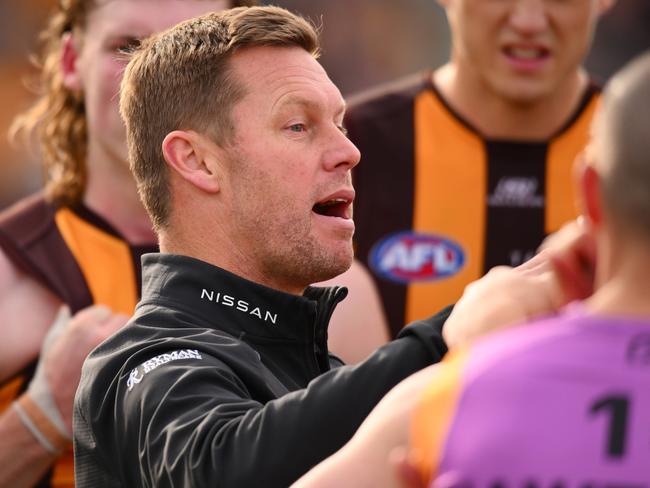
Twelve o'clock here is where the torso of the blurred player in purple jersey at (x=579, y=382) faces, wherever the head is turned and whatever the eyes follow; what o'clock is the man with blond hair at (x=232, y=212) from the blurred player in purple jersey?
The man with blond hair is roughly at 11 o'clock from the blurred player in purple jersey.

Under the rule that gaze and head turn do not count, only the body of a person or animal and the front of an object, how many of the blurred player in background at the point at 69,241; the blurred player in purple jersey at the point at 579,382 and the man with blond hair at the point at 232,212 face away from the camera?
1

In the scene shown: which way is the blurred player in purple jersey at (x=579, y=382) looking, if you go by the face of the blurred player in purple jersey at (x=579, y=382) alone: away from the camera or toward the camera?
away from the camera

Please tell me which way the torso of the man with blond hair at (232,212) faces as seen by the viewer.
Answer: to the viewer's right

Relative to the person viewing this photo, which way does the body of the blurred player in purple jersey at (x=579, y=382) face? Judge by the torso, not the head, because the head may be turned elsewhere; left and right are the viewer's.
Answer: facing away from the viewer

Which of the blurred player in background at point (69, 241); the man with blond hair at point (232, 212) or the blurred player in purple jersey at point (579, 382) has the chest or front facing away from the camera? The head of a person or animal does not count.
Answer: the blurred player in purple jersey at point (579, 382)
